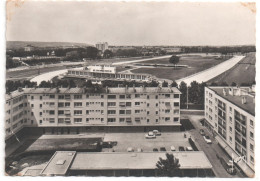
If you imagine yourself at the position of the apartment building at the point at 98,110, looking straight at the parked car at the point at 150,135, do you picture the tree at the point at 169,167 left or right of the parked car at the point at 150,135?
right

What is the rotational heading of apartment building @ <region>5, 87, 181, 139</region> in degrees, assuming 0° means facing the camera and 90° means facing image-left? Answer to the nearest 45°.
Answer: approximately 0°

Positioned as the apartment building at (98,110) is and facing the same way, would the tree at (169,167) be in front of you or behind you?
in front

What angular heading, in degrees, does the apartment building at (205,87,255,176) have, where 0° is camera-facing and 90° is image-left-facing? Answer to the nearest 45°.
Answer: approximately 45°

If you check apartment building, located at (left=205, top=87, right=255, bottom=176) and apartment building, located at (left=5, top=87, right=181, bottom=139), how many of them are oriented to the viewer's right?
0

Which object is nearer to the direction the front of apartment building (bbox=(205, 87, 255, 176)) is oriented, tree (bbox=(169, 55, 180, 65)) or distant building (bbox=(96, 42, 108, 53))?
the distant building

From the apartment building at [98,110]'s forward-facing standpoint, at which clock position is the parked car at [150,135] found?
The parked car is roughly at 10 o'clock from the apartment building.

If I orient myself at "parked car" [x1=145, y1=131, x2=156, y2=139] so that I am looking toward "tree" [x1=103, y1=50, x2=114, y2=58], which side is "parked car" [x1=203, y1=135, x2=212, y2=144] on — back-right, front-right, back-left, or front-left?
back-right
